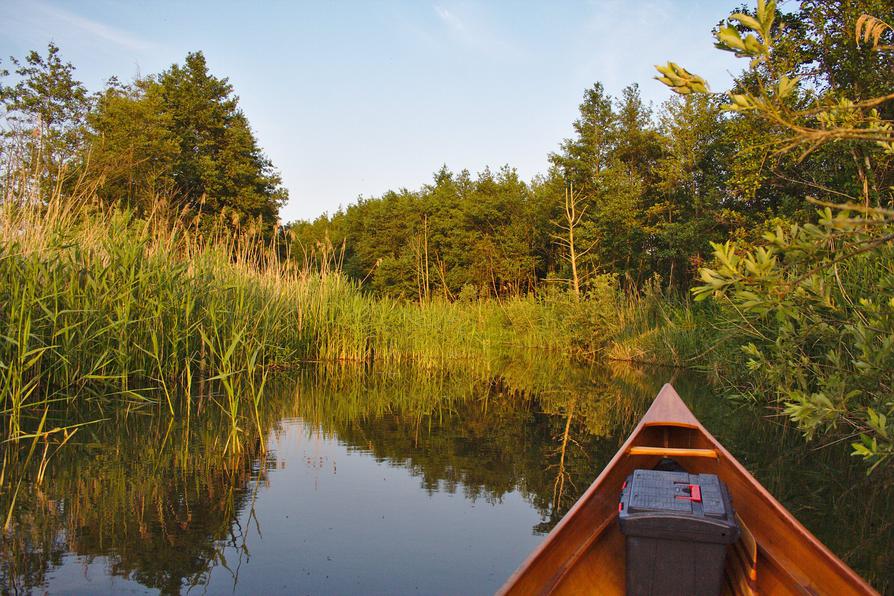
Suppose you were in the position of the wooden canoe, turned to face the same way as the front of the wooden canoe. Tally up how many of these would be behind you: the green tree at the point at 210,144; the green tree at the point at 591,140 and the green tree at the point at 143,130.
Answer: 0

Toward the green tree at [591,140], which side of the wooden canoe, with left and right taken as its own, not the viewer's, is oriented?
front

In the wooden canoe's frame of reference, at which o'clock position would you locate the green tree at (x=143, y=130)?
The green tree is roughly at 10 o'clock from the wooden canoe.

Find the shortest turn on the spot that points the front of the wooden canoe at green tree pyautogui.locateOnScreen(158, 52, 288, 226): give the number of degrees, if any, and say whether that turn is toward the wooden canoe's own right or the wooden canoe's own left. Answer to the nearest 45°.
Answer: approximately 45° to the wooden canoe's own left

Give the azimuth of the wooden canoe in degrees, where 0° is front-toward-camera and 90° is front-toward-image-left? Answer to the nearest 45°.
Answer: approximately 180°

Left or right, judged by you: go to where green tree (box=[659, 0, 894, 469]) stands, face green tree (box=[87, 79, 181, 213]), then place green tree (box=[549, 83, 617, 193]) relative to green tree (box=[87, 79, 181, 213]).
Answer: right
